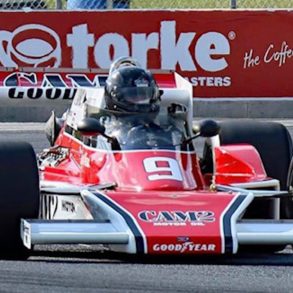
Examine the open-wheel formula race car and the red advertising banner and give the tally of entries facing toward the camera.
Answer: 2

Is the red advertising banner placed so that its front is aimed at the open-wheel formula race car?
yes

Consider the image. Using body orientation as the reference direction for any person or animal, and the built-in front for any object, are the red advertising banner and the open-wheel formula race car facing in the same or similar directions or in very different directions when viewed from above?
same or similar directions

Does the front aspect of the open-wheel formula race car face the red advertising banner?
no

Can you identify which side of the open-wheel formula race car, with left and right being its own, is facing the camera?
front
